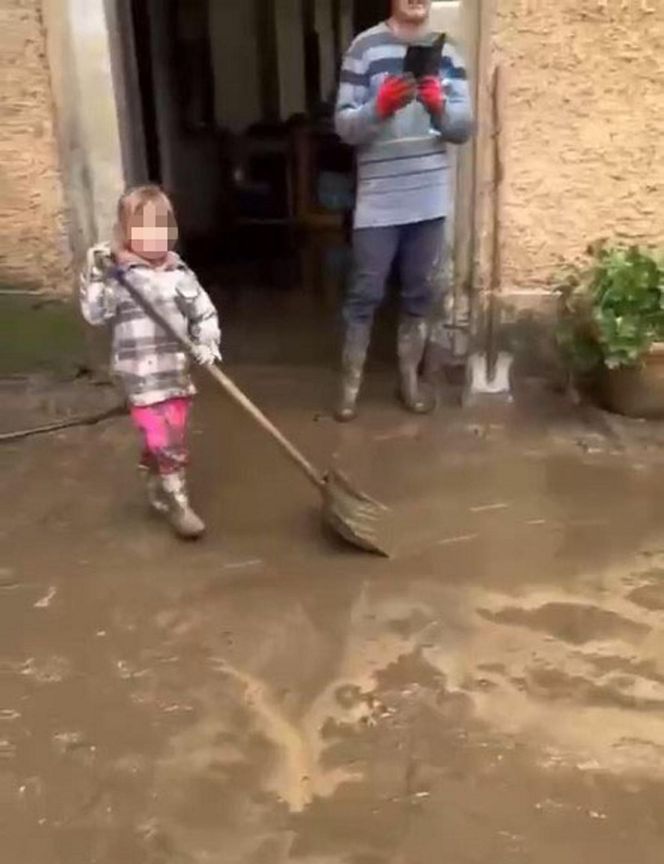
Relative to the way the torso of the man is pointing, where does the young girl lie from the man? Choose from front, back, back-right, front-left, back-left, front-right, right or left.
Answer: front-right

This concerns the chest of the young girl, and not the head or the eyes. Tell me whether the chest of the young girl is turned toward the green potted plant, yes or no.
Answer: no

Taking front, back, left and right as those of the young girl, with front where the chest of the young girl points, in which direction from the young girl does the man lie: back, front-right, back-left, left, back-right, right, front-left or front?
left

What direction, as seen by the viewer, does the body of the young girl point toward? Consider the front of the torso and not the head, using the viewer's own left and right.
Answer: facing the viewer and to the right of the viewer

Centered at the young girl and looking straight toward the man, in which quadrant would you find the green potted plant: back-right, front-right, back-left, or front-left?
front-right

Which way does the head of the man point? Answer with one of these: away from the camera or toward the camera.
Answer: toward the camera

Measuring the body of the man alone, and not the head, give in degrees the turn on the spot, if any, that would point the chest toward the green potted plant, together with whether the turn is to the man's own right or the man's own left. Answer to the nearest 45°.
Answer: approximately 90° to the man's own left

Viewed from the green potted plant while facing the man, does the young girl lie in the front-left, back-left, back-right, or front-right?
front-left

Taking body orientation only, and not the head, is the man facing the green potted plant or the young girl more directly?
the young girl

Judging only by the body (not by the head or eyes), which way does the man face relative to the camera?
toward the camera

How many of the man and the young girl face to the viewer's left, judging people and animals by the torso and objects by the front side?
0
